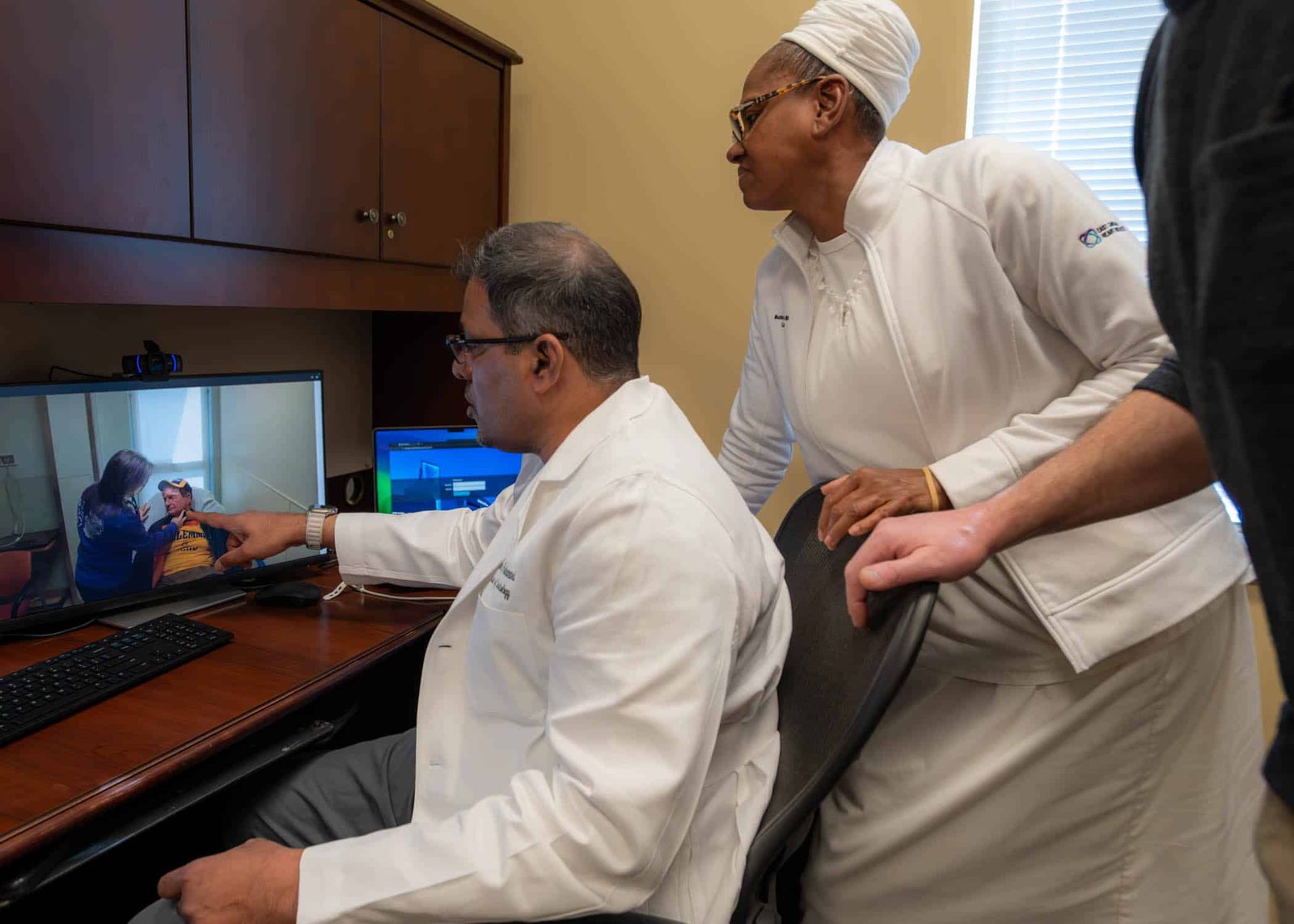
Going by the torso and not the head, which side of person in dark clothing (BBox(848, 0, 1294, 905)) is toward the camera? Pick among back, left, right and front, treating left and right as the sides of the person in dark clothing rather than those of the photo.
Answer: left

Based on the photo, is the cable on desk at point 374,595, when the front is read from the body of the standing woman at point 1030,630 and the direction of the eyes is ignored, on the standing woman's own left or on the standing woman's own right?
on the standing woman's own right

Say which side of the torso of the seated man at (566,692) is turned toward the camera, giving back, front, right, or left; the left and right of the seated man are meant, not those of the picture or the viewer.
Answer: left

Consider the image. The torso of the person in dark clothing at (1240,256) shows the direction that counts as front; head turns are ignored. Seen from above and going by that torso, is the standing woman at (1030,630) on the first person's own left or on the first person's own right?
on the first person's own right

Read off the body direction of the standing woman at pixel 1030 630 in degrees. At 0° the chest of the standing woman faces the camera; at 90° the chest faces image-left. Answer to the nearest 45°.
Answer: approximately 45°

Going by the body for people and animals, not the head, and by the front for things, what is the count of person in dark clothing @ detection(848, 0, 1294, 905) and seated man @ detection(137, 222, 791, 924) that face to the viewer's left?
2

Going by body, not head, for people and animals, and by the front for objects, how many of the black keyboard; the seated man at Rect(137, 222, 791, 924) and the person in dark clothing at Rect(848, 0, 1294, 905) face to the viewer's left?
2

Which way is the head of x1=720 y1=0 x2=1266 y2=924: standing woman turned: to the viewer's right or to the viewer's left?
to the viewer's left

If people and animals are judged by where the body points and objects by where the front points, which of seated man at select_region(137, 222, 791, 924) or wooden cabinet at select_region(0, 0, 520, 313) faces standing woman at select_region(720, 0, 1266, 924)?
the wooden cabinet

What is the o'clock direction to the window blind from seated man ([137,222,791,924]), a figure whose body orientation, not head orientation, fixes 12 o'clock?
The window blind is roughly at 5 o'clock from the seated man.
